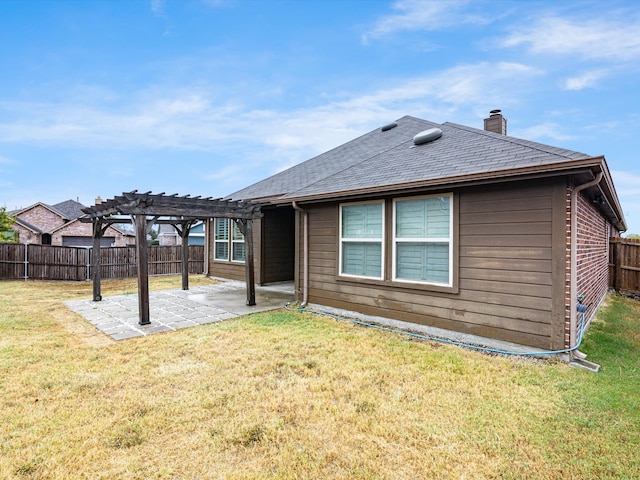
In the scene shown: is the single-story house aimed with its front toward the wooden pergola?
no

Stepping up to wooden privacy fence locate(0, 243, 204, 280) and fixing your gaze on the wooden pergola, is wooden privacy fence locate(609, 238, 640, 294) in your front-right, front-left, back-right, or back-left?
front-left

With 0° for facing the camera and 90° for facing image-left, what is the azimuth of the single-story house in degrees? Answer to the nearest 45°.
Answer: approximately 225°

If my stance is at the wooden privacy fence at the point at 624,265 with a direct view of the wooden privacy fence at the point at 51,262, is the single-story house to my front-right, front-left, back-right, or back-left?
front-left

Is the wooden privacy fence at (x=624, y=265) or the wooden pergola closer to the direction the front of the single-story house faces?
the wooden privacy fence

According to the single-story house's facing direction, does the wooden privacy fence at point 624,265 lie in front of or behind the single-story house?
in front

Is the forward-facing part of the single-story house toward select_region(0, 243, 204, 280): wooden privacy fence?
no
